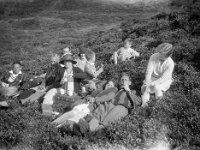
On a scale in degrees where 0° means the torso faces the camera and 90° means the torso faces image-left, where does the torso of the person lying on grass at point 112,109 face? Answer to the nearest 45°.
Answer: approximately 45°

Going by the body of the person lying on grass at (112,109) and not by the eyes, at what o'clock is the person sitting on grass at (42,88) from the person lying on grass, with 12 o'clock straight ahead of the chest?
The person sitting on grass is roughly at 3 o'clock from the person lying on grass.

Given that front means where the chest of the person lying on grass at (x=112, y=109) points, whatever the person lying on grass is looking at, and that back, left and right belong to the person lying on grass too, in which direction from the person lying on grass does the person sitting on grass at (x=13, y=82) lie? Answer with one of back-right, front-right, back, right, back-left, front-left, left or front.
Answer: right

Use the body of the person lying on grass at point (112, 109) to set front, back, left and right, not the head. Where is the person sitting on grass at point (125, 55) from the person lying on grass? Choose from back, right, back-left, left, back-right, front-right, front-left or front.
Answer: back-right

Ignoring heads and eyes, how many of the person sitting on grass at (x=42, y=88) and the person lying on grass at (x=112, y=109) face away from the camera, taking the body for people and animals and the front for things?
0

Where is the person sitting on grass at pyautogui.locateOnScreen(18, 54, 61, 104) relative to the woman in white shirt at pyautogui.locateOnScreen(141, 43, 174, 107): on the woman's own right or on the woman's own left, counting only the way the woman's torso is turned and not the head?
on the woman's own right

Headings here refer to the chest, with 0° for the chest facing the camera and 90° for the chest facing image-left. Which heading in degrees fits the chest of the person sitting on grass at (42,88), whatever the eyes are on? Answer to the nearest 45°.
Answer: approximately 45°

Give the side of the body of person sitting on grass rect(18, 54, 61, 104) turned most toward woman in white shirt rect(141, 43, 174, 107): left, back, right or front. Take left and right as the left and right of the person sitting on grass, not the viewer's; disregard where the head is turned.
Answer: left

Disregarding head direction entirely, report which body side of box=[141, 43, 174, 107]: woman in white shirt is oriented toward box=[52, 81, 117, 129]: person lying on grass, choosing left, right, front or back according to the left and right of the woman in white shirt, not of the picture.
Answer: front

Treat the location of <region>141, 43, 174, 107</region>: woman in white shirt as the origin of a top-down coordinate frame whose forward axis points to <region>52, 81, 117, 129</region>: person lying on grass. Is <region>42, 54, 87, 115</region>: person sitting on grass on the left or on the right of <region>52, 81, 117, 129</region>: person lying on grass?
right

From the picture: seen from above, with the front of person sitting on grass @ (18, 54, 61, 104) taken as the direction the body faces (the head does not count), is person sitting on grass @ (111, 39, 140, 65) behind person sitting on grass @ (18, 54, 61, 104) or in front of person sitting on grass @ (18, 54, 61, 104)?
behind
